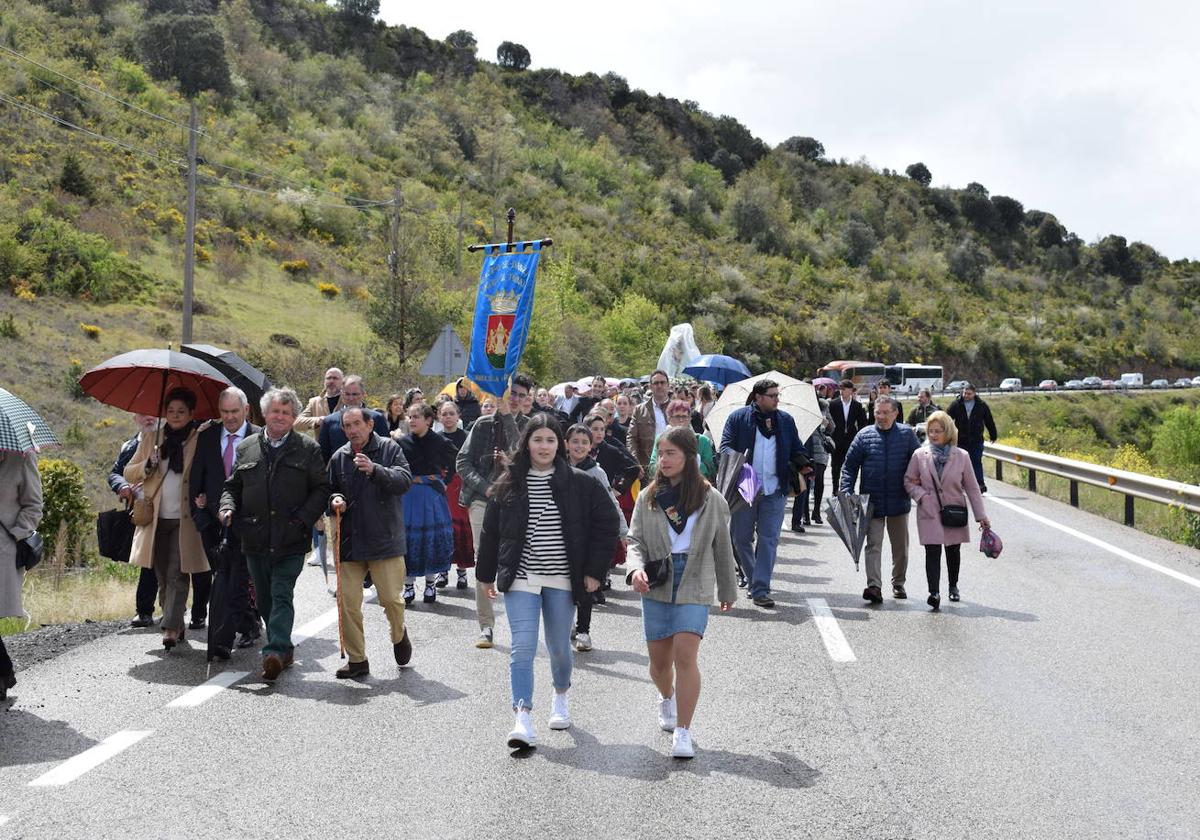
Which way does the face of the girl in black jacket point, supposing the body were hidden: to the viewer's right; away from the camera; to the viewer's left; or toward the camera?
toward the camera

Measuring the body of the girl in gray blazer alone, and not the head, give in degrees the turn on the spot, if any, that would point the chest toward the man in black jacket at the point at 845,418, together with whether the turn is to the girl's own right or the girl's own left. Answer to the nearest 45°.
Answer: approximately 180°

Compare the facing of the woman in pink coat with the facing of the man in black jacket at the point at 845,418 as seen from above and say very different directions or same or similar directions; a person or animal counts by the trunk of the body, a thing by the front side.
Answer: same or similar directions

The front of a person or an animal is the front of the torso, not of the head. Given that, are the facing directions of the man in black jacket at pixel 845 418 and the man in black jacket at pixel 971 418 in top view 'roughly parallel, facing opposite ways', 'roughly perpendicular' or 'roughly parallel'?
roughly parallel

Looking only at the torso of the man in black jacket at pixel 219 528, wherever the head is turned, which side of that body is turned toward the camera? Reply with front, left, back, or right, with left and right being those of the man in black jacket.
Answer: front

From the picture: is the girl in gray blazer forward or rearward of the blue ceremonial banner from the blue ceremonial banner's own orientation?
forward

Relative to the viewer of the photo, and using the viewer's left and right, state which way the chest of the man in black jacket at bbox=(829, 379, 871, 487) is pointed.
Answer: facing the viewer

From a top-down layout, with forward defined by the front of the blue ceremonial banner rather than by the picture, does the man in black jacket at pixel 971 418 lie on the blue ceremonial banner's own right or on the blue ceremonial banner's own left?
on the blue ceremonial banner's own left

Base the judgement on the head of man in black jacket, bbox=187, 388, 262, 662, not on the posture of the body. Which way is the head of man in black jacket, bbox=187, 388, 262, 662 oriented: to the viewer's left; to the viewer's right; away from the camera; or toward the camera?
toward the camera

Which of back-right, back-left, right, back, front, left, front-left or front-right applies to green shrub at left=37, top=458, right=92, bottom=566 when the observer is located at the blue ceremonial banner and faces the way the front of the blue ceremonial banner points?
right

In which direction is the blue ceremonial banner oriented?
toward the camera

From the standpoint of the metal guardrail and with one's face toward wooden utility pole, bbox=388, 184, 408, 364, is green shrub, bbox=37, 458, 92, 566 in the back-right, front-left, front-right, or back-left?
front-left

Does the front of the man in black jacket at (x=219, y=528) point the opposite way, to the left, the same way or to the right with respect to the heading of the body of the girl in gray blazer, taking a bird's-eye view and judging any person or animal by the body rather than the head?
the same way
